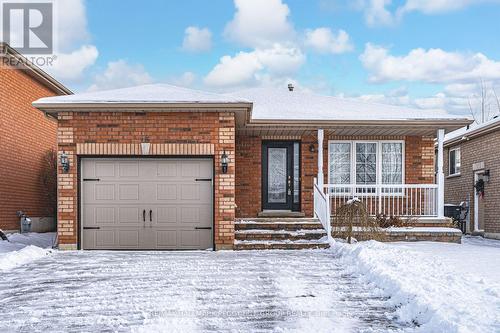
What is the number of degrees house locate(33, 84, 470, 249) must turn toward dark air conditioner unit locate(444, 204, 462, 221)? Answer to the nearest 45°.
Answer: approximately 135° to its left

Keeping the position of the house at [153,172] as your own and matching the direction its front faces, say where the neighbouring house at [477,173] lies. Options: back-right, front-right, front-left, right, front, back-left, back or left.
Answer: back-left

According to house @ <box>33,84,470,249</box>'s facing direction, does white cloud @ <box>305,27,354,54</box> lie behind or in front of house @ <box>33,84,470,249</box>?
behind

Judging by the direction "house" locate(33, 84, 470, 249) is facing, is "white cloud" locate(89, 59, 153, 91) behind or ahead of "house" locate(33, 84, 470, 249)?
behind

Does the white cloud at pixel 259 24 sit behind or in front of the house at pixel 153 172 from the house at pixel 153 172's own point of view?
behind

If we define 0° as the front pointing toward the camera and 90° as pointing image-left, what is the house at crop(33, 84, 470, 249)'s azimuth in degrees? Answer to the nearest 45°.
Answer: approximately 0°
